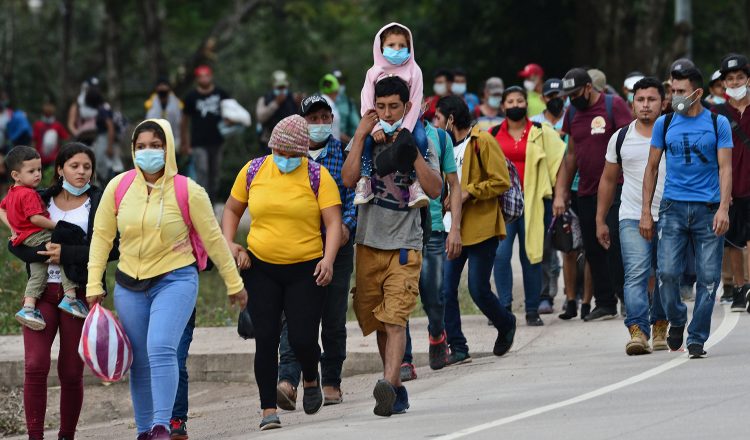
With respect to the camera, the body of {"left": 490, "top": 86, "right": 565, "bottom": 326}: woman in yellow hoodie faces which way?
toward the camera

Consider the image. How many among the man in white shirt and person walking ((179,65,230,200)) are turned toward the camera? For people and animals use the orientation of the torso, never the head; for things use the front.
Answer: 2

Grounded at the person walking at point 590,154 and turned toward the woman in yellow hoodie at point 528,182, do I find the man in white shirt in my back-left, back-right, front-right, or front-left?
back-left

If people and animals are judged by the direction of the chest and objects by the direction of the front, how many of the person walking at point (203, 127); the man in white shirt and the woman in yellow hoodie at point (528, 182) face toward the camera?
3

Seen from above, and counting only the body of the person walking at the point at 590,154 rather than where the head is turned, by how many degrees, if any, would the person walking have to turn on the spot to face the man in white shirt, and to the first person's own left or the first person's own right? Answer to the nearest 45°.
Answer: approximately 45° to the first person's own left

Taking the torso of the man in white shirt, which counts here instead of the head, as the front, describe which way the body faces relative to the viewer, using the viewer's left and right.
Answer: facing the viewer

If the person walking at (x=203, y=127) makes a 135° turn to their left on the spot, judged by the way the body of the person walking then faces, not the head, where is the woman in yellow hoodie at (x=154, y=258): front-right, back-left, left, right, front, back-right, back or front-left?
back-right

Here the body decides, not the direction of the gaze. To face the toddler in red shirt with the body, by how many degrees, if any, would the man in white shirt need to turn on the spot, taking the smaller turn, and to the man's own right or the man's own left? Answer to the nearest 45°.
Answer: approximately 45° to the man's own right

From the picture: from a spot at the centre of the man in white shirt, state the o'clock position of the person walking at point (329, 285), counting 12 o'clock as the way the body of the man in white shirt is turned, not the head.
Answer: The person walking is roughly at 2 o'clock from the man in white shirt.

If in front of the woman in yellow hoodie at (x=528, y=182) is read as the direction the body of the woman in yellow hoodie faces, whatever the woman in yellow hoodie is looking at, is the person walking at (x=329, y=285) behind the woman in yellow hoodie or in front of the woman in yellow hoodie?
in front

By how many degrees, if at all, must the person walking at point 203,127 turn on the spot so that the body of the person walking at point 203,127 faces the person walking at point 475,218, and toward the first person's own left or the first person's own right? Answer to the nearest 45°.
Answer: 0° — they already face them

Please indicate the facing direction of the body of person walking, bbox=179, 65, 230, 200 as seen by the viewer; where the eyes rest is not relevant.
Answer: toward the camera

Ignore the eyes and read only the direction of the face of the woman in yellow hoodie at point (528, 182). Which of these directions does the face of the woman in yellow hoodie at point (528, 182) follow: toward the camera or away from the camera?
toward the camera

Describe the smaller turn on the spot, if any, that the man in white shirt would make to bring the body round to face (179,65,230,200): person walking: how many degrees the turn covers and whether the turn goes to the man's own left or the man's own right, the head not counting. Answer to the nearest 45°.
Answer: approximately 135° to the man's own right

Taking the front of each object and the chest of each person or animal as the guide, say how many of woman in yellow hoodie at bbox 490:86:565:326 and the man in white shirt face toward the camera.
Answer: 2

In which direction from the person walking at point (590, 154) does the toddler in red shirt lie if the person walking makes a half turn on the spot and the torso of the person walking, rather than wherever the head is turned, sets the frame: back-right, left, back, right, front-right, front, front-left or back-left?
back
